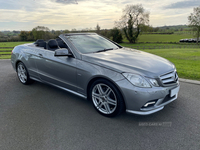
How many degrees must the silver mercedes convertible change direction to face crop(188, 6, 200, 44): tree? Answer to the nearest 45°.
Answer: approximately 90° to its left

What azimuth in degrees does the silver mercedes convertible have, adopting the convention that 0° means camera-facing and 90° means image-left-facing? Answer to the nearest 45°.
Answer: approximately 315°
